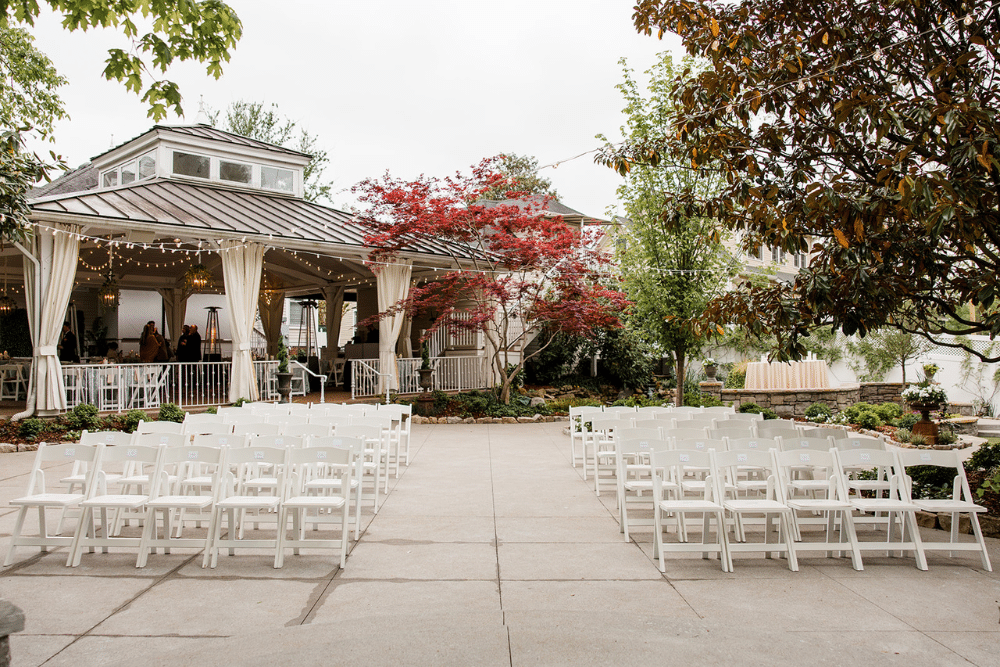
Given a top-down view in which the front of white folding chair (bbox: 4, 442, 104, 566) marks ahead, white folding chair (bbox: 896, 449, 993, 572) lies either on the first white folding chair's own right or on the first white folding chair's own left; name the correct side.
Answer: on the first white folding chair's own left

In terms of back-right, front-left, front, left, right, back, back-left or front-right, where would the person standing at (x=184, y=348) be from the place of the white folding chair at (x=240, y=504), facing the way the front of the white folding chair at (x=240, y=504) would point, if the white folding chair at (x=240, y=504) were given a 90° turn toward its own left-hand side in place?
left

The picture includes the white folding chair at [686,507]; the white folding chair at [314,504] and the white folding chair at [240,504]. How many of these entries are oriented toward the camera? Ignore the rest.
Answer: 3

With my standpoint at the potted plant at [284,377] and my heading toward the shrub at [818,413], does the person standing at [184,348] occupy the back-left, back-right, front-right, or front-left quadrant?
back-left

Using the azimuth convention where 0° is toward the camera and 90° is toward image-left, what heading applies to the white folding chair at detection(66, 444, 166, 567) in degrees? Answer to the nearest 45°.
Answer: approximately 45°

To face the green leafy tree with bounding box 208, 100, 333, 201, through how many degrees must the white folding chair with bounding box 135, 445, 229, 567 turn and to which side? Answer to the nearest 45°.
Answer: approximately 135° to its right
